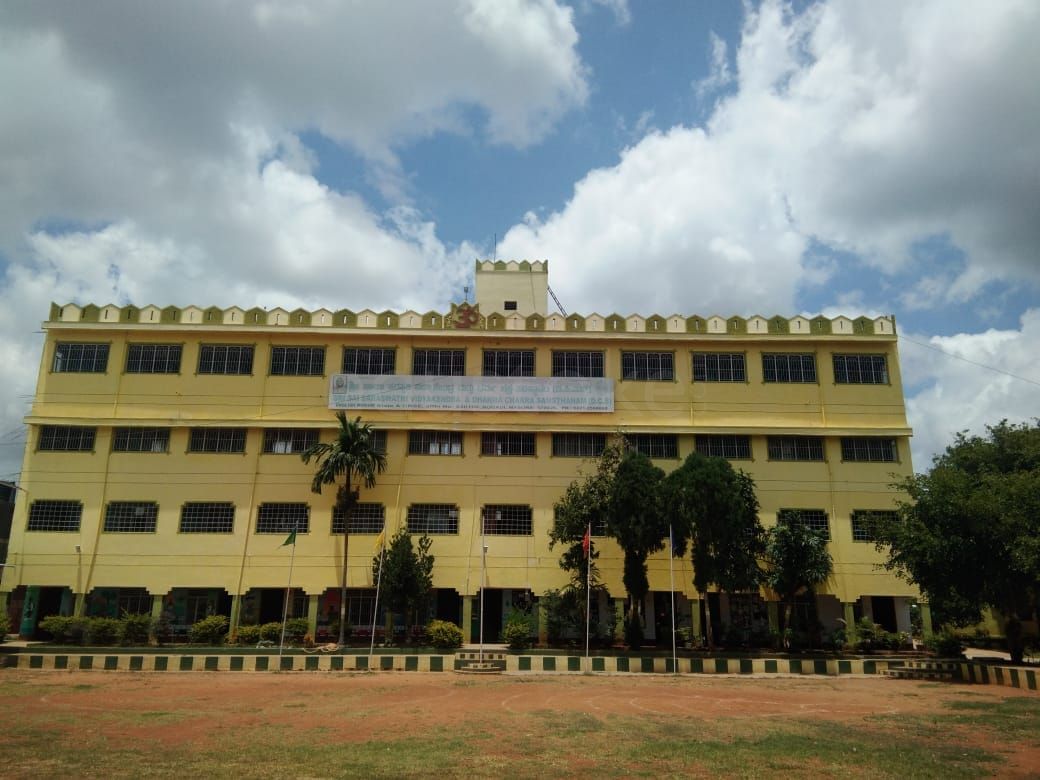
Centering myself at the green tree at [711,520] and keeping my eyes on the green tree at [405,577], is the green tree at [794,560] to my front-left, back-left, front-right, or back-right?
back-right

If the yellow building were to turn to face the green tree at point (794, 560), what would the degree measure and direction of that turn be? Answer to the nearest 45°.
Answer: approximately 90° to its left

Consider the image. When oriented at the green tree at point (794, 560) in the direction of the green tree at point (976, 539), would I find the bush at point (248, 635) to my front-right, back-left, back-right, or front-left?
back-right

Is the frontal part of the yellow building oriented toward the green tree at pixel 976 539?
no

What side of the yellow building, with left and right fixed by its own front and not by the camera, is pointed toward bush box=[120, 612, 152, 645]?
right

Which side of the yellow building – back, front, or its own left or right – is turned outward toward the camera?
front

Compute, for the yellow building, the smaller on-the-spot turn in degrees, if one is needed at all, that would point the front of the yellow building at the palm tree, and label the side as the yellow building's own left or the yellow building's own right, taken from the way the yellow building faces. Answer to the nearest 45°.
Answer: approximately 45° to the yellow building's own right
